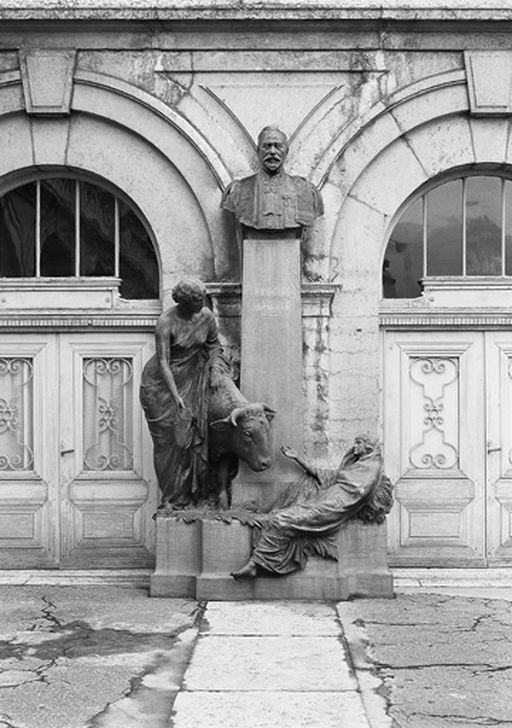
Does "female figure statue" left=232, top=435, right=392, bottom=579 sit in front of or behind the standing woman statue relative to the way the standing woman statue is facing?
in front

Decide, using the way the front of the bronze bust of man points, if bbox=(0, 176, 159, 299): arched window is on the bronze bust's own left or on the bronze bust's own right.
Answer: on the bronze bust's own right

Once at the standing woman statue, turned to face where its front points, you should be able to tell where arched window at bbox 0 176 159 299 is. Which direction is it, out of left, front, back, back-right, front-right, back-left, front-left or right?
back

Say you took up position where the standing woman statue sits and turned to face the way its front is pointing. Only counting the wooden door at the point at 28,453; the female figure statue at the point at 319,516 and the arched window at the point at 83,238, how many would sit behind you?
2

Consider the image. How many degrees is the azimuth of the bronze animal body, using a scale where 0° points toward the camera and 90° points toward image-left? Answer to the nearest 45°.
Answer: approximately 315°

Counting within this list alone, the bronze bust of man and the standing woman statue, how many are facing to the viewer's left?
0

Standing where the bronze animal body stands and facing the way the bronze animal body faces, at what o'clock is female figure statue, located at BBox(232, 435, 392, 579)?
The female figure statue is roughly at 11 o'clock from the bronze animal body.

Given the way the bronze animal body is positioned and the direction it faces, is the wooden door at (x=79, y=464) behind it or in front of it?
behind

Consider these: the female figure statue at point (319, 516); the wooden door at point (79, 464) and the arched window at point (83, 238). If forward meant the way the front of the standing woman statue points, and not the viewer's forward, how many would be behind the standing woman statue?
2

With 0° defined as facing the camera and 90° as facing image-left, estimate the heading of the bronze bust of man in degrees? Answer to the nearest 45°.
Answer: approximately 0°

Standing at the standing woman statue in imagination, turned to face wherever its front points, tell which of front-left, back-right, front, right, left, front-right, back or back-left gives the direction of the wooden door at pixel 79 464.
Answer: back

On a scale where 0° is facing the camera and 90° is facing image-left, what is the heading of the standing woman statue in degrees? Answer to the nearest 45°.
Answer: approximately 315°

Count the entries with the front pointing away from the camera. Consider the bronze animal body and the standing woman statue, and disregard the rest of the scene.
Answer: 0

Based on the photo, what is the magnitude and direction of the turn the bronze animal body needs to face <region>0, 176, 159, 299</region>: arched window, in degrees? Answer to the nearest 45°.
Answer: approximately 180°

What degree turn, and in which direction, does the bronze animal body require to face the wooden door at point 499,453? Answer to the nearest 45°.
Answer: approximately 90° to its left
